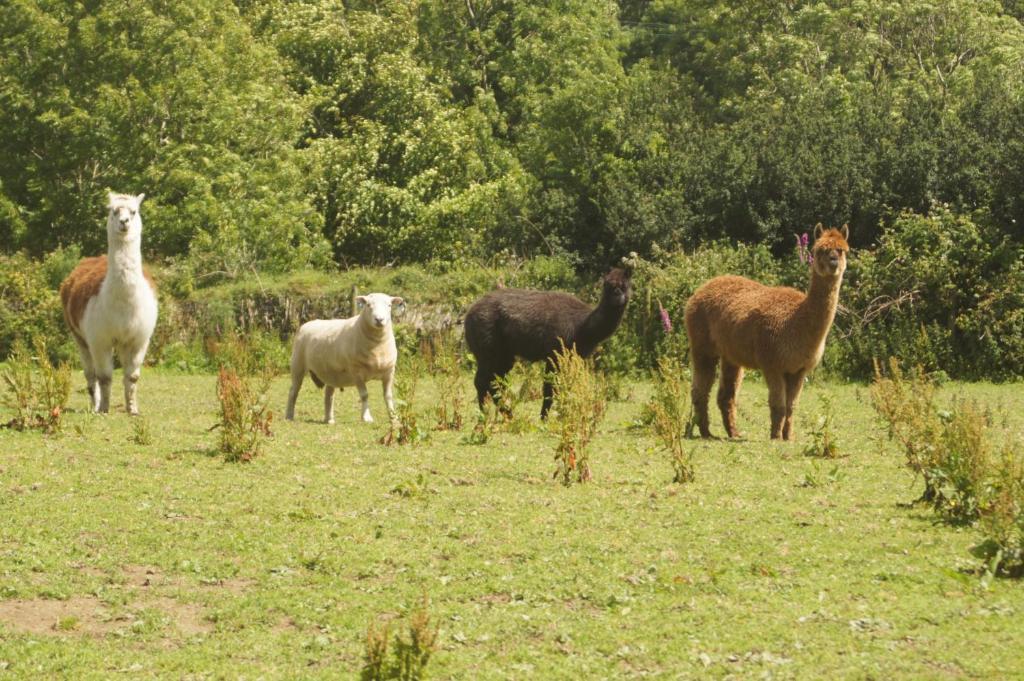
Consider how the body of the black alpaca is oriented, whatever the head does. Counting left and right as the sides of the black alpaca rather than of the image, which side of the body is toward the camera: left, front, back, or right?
right

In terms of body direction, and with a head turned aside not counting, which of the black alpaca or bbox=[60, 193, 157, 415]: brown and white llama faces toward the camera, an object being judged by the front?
the brown and white llama

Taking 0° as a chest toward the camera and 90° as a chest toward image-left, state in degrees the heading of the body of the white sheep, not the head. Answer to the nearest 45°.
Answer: approximately 315°

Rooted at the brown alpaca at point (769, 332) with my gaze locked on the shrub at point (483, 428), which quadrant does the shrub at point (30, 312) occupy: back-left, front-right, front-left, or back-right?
front-right

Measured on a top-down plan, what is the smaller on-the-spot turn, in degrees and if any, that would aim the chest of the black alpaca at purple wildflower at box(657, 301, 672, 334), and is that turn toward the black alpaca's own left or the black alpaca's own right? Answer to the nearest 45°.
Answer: approximately 90° to the black alpaca's own left

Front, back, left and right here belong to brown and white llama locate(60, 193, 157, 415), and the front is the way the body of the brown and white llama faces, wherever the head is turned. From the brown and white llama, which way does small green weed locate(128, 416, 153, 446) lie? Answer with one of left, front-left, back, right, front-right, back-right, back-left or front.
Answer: front

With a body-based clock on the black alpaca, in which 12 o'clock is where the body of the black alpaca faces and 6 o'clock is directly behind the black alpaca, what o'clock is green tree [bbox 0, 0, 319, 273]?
The green tree is roughly at 8 o'clock from the black alpaca.

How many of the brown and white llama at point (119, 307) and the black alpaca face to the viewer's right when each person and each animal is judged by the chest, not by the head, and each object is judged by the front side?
1

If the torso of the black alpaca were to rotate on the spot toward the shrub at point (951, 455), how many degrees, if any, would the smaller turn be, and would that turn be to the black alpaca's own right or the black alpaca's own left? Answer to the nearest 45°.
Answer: approximately 45° to the black alpaca's own right

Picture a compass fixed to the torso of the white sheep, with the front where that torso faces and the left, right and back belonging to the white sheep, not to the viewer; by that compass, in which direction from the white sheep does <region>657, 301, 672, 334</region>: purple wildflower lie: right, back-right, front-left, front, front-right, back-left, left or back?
left

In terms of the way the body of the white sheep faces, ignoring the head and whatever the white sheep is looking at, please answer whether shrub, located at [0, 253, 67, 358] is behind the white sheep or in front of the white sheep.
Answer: behind

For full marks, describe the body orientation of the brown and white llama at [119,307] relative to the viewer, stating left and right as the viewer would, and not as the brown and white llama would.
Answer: facing the viewer

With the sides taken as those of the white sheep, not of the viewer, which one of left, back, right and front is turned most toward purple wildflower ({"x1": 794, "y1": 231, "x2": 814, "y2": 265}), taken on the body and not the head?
left

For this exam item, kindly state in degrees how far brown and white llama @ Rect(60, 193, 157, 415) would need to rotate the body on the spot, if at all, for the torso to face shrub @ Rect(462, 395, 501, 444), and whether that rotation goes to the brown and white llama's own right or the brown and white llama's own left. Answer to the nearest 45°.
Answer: approximately 45° to the brown and white llama's own left

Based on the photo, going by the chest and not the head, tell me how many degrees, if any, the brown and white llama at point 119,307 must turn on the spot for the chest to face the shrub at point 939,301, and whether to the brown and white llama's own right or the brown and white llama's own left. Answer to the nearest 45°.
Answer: approximately 90° to the brown and white llama's own left
